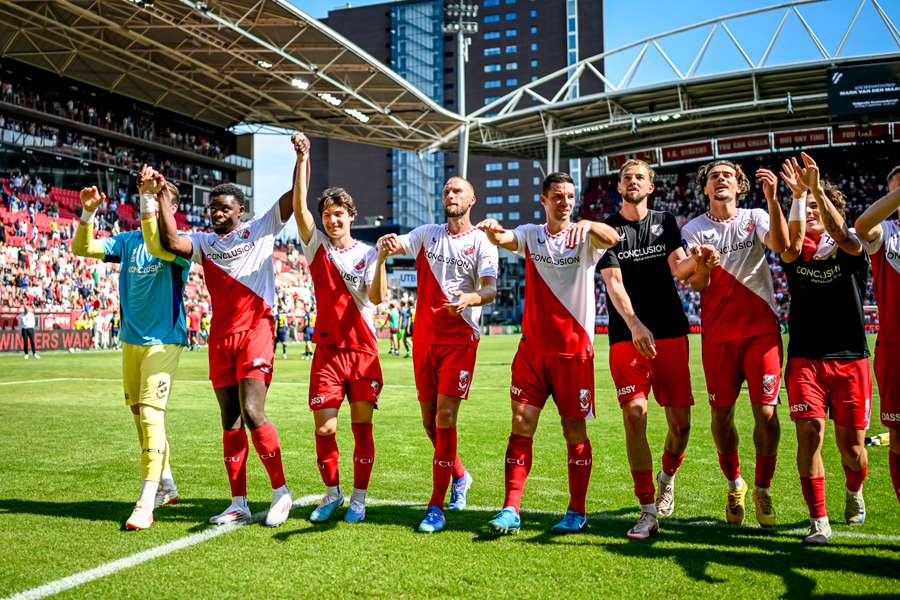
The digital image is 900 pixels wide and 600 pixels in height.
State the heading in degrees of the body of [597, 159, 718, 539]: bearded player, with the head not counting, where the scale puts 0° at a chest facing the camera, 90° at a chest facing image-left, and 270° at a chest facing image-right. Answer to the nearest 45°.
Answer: approximately 0°

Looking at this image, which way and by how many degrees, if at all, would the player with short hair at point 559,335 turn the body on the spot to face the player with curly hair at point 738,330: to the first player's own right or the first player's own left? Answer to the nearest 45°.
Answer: approximately 90° to the first player's own left

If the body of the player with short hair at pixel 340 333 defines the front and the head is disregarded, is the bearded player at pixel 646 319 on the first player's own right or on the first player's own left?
on the first player's own left

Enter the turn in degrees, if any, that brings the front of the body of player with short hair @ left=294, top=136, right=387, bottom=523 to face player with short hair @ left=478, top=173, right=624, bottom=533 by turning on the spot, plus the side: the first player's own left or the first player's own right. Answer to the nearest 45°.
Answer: approximately 45° to the first player's own left
